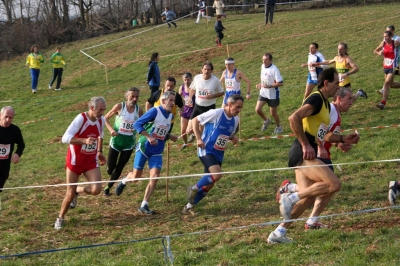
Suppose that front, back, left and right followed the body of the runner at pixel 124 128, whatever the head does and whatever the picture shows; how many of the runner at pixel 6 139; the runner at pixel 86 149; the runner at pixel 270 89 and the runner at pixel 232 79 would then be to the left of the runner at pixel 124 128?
2

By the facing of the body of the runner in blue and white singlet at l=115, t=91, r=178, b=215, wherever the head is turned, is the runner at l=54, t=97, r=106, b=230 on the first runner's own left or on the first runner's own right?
on the first runner's own right

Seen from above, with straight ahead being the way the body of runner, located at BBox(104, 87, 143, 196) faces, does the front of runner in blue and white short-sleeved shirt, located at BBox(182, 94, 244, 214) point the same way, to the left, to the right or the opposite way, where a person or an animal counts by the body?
the same way

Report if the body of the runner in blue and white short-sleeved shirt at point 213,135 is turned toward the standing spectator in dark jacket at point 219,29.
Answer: no

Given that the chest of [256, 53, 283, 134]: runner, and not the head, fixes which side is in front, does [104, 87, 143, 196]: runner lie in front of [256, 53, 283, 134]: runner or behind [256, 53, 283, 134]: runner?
in front

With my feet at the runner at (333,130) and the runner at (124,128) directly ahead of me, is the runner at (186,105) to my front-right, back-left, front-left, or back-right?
front-right

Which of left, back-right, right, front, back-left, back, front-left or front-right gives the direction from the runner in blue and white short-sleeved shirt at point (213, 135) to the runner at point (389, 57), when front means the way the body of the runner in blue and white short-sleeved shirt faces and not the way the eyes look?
left

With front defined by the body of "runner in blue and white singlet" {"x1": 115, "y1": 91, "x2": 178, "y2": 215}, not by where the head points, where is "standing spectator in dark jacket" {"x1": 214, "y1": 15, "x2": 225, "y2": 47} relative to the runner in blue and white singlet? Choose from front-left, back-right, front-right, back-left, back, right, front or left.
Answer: back-left

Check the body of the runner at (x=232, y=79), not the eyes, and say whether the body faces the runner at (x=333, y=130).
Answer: no

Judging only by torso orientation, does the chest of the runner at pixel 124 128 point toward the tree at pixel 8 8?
no
